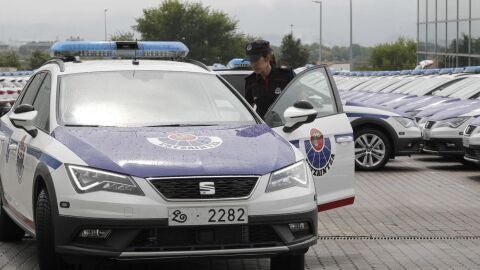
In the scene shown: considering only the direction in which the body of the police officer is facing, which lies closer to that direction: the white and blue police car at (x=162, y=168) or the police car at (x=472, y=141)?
the white and blue police car

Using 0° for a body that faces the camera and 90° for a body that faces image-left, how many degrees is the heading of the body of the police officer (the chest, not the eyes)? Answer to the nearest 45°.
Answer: approximately 45°

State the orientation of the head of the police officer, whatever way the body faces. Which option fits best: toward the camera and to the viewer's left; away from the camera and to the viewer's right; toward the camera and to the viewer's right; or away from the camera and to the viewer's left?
toward the camera and to the viewer's left

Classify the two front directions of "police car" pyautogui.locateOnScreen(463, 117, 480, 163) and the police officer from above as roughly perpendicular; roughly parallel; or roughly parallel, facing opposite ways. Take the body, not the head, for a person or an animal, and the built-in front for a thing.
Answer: roughly parallel
